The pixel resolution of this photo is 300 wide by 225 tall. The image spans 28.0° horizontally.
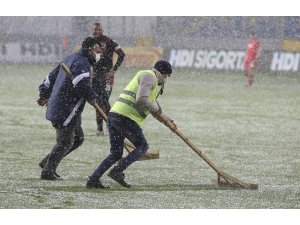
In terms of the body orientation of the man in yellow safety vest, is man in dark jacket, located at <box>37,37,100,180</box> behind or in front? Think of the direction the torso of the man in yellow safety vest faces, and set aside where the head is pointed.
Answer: behind

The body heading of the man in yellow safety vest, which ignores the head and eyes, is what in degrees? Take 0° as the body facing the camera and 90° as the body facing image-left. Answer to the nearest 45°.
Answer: approximately 270°

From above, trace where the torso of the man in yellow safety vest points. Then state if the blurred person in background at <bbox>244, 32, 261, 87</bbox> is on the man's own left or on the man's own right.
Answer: on the man's own left

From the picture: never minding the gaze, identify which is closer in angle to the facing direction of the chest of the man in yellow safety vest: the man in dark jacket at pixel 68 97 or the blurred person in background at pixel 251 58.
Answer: the blurred person in background
